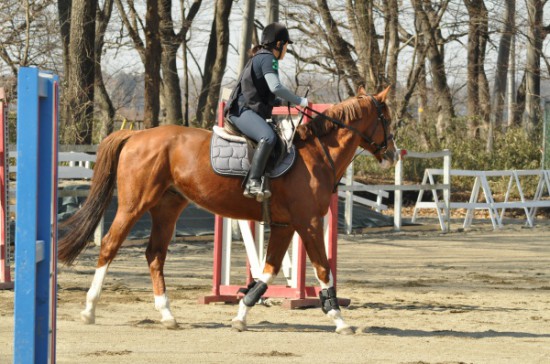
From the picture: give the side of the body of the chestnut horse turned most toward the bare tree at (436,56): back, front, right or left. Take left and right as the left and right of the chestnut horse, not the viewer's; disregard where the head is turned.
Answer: left

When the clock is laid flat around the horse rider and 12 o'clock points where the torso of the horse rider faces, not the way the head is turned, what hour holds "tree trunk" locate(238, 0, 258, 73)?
The tree trunk is roughly at 9 o'clock from the horse rider.

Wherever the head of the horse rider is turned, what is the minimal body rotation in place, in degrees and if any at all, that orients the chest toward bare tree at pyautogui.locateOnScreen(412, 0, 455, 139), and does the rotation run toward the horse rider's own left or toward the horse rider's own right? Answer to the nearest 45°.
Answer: approximately 90° to the horse rider's own left

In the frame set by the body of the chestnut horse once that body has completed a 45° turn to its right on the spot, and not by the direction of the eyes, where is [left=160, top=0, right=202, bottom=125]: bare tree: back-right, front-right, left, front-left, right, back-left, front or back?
back-left

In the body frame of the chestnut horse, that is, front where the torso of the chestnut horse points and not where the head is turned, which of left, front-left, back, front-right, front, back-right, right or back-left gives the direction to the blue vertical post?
right

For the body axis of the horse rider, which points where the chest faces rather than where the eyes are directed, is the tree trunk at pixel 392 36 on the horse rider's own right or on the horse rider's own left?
on the horse rider's own left

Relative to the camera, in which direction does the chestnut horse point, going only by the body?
to the viewer's right

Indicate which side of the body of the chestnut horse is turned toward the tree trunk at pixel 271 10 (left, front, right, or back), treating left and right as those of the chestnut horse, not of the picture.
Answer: left

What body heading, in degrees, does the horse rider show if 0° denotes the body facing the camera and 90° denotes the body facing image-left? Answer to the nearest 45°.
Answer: approximately 270°
